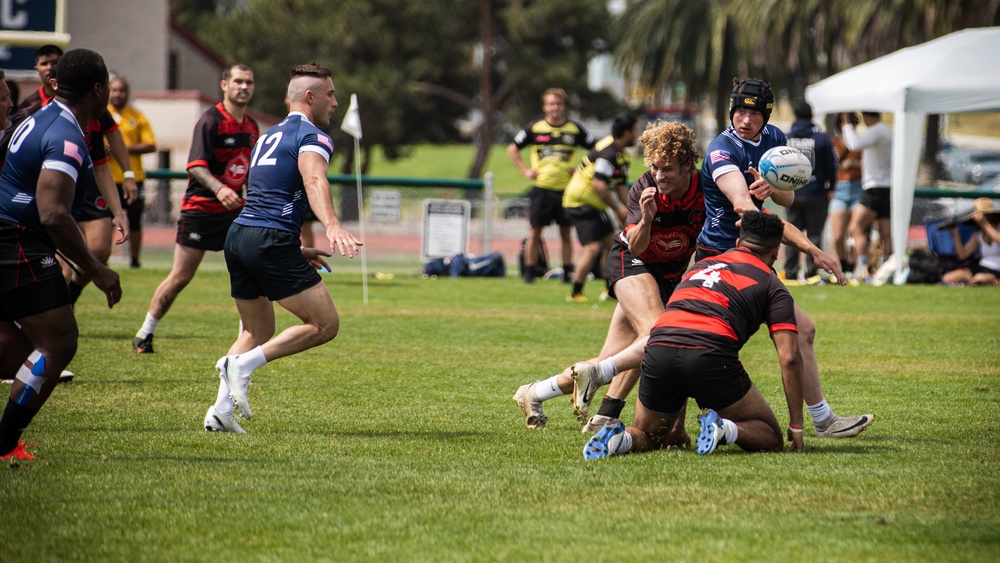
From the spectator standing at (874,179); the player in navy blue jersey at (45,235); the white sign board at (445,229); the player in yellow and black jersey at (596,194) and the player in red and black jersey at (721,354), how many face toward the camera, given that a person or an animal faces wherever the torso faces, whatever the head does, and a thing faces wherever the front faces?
1

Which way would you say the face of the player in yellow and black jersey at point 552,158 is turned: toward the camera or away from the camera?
toward the camera

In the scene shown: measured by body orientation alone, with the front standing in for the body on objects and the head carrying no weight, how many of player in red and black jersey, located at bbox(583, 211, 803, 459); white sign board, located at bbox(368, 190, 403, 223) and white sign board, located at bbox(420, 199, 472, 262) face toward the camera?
2

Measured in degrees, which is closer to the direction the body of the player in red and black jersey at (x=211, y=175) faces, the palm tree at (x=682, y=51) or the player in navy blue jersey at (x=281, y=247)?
the player in navy blue jersey

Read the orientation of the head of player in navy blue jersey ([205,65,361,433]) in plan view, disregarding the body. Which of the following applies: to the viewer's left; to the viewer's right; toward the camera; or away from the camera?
to the viewer's right

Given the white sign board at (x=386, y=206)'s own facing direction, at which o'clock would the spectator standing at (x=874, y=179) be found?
The spectator standing is roughly at 10 o'clock from the white sign board.

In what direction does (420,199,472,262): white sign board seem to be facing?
toward the camera

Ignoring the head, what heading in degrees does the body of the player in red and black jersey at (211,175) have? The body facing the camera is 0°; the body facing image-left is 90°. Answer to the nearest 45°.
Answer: approximately 315°

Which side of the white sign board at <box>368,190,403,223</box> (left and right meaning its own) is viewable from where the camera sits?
front

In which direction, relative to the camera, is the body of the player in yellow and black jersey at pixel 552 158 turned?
toward the camera

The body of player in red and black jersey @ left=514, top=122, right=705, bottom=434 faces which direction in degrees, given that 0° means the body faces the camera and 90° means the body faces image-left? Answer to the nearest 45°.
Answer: approximately 315°

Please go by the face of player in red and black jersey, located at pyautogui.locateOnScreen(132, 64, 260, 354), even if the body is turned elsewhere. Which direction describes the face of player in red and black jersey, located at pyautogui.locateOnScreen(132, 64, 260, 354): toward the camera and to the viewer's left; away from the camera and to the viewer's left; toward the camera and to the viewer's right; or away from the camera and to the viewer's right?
toward the camera and to the viewer's right

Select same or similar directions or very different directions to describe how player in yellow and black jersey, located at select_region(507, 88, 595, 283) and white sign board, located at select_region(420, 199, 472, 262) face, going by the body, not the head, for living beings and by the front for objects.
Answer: same or similar directions

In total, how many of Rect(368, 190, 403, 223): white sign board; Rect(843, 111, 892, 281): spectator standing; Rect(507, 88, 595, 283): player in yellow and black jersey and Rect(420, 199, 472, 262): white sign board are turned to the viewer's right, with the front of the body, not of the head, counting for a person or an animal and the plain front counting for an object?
0

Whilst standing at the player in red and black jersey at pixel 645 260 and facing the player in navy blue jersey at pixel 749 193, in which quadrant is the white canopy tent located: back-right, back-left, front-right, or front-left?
front-left
